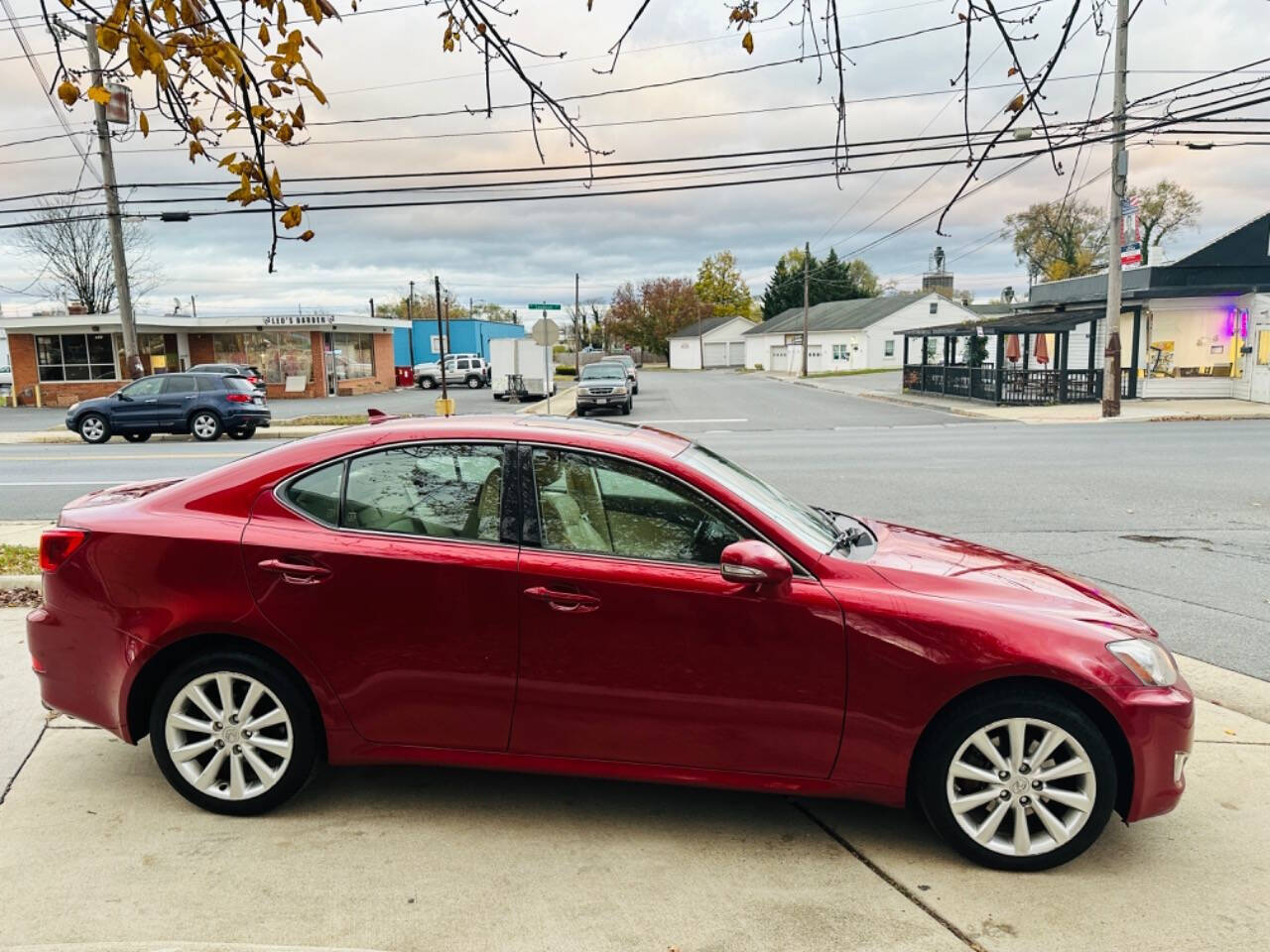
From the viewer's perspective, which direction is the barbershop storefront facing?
toward the camera

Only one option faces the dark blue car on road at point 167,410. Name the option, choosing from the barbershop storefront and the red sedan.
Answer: the barbershop storefront

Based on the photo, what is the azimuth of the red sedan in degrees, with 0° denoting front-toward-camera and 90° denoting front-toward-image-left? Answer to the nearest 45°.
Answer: approximately 270°

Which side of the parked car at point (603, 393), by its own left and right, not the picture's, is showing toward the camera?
front

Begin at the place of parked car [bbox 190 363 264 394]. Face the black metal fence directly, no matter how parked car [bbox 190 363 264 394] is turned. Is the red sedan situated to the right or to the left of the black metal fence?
right

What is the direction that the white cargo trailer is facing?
toward the camera

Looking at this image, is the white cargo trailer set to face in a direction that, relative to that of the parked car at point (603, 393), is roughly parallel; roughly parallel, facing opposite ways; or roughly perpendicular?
roughly parallel

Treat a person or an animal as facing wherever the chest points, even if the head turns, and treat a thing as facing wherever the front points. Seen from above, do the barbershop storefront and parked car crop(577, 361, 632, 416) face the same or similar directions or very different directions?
same or similar directions

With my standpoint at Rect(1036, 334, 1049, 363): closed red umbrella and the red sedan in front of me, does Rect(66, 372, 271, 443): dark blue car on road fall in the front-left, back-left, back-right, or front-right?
front-right

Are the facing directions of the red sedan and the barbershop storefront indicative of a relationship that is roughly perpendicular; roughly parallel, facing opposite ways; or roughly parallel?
roughly perpendicular

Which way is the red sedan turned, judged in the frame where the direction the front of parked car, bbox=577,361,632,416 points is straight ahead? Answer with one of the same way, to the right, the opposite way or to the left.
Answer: to the left

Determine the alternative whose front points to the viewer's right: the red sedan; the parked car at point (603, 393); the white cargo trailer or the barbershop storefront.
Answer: the red sedan

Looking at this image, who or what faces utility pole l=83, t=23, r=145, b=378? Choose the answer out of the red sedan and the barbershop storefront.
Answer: the barbershop storefront

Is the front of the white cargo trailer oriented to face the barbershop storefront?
no

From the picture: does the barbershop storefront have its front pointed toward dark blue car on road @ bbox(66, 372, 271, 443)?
yes

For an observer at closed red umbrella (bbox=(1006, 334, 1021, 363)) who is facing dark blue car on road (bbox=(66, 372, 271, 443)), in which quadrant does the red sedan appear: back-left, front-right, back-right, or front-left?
front-left

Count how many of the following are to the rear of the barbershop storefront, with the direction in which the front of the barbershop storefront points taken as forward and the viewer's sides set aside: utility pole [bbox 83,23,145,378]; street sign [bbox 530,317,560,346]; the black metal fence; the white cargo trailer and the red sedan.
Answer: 0
